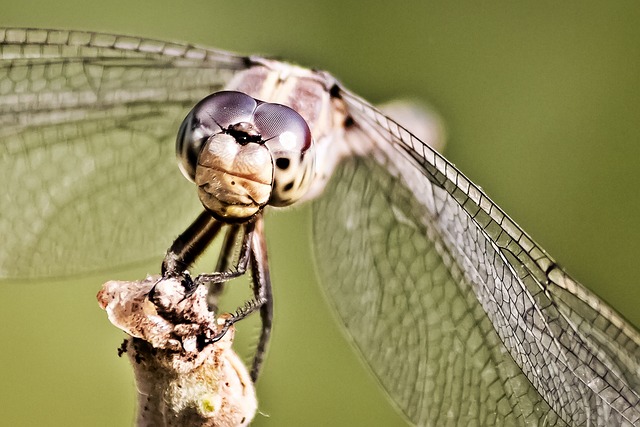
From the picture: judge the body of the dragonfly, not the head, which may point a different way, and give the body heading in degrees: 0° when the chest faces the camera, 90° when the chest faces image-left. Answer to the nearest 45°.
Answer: approximately 45°
